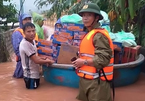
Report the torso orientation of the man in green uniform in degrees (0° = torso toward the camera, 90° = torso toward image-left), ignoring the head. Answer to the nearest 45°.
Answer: approximately 45°

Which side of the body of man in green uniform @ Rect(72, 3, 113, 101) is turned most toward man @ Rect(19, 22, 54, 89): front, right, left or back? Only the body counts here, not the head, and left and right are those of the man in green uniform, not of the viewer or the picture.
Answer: right
